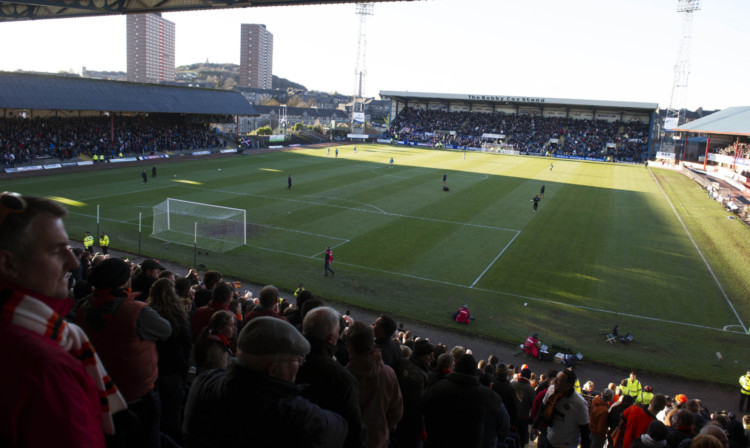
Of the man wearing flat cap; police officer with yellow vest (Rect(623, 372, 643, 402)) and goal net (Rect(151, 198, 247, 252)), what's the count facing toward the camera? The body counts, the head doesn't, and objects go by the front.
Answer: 1

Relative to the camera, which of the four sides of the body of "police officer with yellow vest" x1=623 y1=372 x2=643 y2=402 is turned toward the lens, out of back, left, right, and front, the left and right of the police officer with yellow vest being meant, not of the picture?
front

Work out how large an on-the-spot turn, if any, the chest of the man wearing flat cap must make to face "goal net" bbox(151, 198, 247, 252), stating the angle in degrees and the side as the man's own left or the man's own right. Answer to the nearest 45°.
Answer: approximately 45° to the man's own left

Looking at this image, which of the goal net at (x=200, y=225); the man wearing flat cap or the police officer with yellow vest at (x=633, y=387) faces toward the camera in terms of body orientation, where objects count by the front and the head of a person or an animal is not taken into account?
the police officer with yellow vest

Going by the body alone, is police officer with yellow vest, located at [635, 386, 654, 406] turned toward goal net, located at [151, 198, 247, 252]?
no

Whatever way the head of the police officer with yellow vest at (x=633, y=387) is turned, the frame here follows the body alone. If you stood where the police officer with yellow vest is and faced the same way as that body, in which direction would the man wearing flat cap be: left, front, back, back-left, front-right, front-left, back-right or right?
front

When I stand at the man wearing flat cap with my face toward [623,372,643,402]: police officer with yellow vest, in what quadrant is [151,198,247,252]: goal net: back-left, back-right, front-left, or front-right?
front-left

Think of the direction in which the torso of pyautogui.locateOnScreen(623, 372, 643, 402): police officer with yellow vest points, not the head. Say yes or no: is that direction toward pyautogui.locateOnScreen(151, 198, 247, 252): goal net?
no

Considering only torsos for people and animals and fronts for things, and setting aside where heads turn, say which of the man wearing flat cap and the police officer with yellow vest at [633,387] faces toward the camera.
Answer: the police officer with yellow vest

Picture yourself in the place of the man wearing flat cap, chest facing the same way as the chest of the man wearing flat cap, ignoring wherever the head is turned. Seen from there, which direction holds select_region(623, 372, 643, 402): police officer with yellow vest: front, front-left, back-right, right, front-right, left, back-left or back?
front

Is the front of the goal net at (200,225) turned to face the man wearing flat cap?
no

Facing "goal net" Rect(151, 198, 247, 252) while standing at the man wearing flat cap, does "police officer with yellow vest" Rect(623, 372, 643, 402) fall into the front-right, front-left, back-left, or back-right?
front-right

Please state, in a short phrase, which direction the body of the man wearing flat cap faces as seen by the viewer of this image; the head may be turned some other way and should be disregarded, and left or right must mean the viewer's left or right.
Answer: facing away from the viewer and to the right of the viewer

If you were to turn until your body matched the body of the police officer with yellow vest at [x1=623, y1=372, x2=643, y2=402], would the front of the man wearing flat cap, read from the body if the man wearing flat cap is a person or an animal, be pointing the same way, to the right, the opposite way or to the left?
the opposite way

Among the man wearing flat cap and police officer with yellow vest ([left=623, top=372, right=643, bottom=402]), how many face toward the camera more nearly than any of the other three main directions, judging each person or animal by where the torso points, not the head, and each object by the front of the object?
1

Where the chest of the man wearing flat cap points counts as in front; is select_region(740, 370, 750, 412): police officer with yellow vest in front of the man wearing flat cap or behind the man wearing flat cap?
in front
